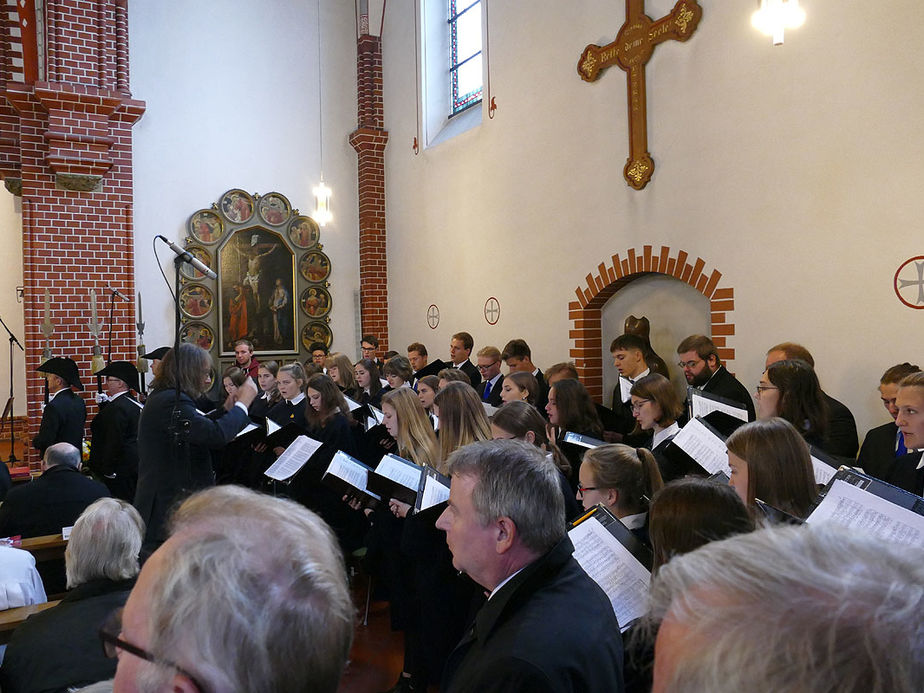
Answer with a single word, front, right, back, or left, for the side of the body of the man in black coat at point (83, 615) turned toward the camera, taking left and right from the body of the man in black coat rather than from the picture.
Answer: back

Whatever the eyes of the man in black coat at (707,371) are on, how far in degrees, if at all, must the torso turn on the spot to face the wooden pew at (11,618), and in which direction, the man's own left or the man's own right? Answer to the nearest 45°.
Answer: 0° — they already face it

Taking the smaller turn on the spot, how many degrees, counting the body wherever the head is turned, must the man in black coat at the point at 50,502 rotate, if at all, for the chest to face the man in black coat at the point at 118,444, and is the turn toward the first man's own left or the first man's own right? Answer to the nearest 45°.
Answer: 0° — they already face them

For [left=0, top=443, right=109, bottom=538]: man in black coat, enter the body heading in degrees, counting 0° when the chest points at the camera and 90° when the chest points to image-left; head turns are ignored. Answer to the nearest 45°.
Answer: approximately 180°

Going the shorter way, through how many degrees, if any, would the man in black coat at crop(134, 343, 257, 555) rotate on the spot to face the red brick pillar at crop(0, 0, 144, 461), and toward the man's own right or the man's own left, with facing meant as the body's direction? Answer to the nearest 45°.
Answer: approximately 45° to the man's own left

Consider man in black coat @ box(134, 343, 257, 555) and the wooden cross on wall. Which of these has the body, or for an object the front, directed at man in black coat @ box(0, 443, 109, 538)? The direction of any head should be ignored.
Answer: the wooden cross on wall

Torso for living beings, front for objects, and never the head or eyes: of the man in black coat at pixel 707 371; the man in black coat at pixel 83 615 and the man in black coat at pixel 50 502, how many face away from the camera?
2
